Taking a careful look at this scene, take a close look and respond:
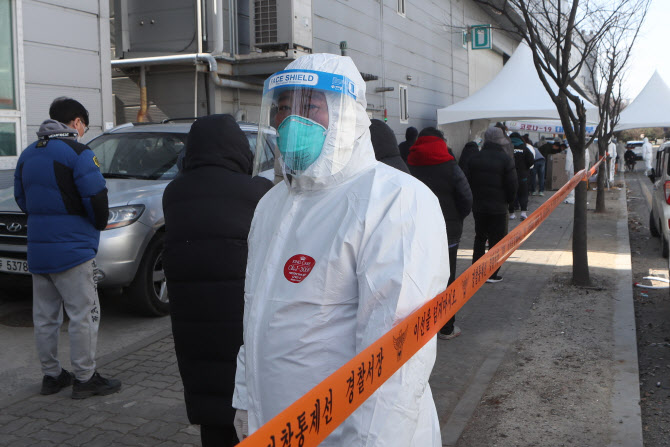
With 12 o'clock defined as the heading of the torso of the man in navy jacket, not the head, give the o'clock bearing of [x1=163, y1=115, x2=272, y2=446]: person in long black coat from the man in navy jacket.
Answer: The person in long black coat is roughly at 4 o'clock from the man in navy jacket.

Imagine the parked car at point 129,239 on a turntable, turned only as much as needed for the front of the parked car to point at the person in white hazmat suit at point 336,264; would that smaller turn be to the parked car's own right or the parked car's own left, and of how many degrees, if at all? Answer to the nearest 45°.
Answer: approximately 45° to the parked car's own left

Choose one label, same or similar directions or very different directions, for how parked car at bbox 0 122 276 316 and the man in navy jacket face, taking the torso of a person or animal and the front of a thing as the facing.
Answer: very different directions

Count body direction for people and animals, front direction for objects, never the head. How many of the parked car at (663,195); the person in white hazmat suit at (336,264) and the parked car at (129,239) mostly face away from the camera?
1

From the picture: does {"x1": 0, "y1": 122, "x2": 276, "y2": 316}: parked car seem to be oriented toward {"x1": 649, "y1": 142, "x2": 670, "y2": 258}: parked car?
no

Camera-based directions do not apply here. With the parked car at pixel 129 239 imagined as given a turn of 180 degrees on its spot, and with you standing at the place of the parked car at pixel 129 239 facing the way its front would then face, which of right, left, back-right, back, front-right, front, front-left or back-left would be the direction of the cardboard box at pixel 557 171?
front

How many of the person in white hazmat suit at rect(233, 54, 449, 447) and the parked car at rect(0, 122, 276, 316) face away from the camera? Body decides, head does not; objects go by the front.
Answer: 0

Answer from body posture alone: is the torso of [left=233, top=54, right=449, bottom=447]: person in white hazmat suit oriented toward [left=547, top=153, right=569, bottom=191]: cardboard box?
no

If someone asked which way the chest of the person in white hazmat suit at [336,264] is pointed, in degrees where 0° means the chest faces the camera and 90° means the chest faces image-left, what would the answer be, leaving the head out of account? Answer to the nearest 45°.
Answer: approximately 45°

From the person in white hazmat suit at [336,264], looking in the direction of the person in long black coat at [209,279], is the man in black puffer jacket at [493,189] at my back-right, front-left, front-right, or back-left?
front-right

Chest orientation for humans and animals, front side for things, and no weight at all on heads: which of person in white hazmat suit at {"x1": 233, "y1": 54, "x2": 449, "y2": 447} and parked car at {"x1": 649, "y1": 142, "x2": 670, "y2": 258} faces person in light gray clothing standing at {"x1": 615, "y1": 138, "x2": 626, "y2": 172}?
the parked car

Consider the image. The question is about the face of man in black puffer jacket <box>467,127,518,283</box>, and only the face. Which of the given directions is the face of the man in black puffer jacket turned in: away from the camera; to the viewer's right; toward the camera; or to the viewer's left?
away from the camera

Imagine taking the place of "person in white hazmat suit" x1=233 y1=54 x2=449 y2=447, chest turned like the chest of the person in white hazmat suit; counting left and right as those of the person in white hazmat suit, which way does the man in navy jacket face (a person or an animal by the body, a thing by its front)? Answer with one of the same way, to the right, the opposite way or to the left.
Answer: the opposite way

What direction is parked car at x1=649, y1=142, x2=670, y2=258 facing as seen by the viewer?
away from the camera

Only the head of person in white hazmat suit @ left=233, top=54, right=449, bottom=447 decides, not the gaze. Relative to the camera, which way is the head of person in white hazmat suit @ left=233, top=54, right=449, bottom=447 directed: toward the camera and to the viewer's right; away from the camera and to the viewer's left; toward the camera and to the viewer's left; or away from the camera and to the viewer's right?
toward the camera and to the viewer's left

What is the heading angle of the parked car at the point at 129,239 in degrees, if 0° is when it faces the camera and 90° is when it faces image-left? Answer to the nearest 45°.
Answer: approximately 45°
